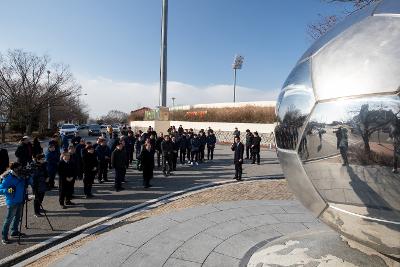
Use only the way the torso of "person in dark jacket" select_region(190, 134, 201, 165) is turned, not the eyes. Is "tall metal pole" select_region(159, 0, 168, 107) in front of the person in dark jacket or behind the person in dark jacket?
behind

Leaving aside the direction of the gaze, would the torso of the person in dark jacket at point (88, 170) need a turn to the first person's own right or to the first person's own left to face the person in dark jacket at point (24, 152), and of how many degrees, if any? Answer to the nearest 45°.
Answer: approximately 180°

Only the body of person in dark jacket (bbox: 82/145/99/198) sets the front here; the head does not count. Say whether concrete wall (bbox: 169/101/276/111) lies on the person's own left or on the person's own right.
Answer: on the person's own left

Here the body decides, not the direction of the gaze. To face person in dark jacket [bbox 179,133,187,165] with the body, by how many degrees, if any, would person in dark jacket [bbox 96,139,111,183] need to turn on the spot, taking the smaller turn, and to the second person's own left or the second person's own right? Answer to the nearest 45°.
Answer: approximately 90° to the second person's own left

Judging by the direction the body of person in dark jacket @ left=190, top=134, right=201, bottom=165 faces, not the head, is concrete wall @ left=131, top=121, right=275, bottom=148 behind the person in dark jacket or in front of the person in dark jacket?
behind

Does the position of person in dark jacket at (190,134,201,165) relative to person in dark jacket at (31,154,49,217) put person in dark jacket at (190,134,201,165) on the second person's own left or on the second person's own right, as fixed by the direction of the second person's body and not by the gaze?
on the second person's own left

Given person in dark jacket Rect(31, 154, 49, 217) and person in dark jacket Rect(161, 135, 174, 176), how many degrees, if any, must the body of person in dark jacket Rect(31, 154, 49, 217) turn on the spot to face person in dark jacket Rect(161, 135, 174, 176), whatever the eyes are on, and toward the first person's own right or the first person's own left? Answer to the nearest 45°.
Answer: approximately 90° to the first person's own left

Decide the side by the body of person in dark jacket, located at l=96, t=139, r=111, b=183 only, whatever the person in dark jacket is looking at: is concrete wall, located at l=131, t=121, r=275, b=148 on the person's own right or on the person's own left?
on the person's own left

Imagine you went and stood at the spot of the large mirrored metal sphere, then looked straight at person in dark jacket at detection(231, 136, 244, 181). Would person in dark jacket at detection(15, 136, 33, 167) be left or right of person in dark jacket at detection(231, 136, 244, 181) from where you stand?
left

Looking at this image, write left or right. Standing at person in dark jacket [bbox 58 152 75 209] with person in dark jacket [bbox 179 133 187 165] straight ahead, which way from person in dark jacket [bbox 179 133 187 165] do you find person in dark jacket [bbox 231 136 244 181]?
right

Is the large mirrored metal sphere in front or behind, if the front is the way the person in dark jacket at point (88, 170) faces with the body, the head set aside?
in front

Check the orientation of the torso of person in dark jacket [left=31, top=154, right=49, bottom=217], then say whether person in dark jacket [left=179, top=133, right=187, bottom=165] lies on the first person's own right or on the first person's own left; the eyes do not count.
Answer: on the first person's own left

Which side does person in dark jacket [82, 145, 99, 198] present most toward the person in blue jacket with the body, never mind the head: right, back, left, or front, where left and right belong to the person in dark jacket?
right

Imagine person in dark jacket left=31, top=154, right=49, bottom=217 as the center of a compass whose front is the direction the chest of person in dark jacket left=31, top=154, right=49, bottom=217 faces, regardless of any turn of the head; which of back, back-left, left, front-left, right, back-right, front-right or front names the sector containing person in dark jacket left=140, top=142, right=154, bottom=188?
left

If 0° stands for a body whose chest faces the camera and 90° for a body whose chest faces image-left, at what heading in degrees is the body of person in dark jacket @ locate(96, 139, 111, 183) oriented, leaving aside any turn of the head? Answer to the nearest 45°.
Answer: approximately 315°

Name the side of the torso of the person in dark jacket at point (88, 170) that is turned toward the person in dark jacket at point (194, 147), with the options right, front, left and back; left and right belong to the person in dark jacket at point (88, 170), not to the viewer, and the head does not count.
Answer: left

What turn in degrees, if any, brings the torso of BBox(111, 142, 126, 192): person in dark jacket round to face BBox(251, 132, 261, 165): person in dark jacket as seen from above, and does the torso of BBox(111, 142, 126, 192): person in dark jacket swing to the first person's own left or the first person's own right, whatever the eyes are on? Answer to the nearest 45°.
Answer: approximately 90° to the first person's own left

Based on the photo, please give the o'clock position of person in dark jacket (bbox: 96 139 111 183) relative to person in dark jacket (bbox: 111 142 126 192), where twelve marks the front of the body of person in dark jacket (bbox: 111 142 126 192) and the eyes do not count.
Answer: person in dark jacket (bbox: 96 139 111 183) is roughly at 7 o'clock from person in dark jacket (bbox: 111 142 126 192).

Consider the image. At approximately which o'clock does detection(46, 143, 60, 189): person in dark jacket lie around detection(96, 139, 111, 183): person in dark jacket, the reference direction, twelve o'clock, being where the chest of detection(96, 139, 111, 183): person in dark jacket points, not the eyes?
detection(46, 143, 60, 189): person in dark jacket is roughly at 3 o'clock from detection(96, 139, 111, 183): person in dark jacket.

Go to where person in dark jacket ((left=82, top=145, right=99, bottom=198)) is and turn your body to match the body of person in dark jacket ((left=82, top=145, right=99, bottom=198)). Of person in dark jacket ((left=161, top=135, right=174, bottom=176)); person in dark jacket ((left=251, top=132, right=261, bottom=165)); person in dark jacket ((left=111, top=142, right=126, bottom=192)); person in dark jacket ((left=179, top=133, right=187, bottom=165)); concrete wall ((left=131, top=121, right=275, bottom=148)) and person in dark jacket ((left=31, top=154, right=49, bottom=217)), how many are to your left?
5
